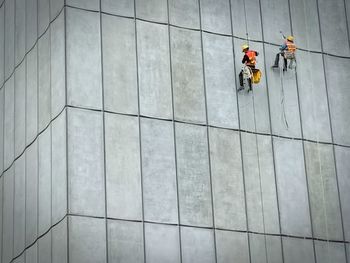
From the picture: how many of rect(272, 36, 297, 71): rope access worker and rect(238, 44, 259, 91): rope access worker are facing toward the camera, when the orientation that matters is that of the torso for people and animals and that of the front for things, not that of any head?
0

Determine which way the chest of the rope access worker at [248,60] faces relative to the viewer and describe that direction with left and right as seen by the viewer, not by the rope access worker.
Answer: facing away from the viewer and to the left of the viewer

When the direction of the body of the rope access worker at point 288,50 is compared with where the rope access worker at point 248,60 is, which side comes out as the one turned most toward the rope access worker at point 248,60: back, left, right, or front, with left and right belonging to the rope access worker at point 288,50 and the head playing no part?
left

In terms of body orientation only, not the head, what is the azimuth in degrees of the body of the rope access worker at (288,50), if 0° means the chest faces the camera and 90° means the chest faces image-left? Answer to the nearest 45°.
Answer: approximately 135°

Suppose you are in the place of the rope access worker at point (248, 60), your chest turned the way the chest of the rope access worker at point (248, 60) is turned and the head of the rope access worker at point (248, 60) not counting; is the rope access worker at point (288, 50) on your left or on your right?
on your right
